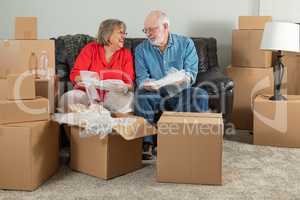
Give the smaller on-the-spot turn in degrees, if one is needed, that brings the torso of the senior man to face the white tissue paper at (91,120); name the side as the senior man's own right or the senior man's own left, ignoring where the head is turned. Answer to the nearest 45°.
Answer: approximately 45° to the senior man's own right

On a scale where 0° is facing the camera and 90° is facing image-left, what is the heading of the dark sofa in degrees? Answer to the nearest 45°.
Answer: approximately 0°

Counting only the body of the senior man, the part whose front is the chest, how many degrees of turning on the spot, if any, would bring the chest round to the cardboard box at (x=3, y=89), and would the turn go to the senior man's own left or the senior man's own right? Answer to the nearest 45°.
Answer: approximately 45° to the senior man's own right

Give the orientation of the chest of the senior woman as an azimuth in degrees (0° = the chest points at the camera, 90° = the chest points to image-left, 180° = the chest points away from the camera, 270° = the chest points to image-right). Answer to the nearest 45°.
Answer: approximately 0°

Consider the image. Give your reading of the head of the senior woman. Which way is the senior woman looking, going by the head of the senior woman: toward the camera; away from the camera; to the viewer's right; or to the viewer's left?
to the viewer's right

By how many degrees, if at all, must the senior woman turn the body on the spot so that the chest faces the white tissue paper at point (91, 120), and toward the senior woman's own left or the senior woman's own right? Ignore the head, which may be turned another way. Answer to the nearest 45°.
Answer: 0° — they already face it

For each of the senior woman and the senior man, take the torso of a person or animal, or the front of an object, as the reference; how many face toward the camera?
2
